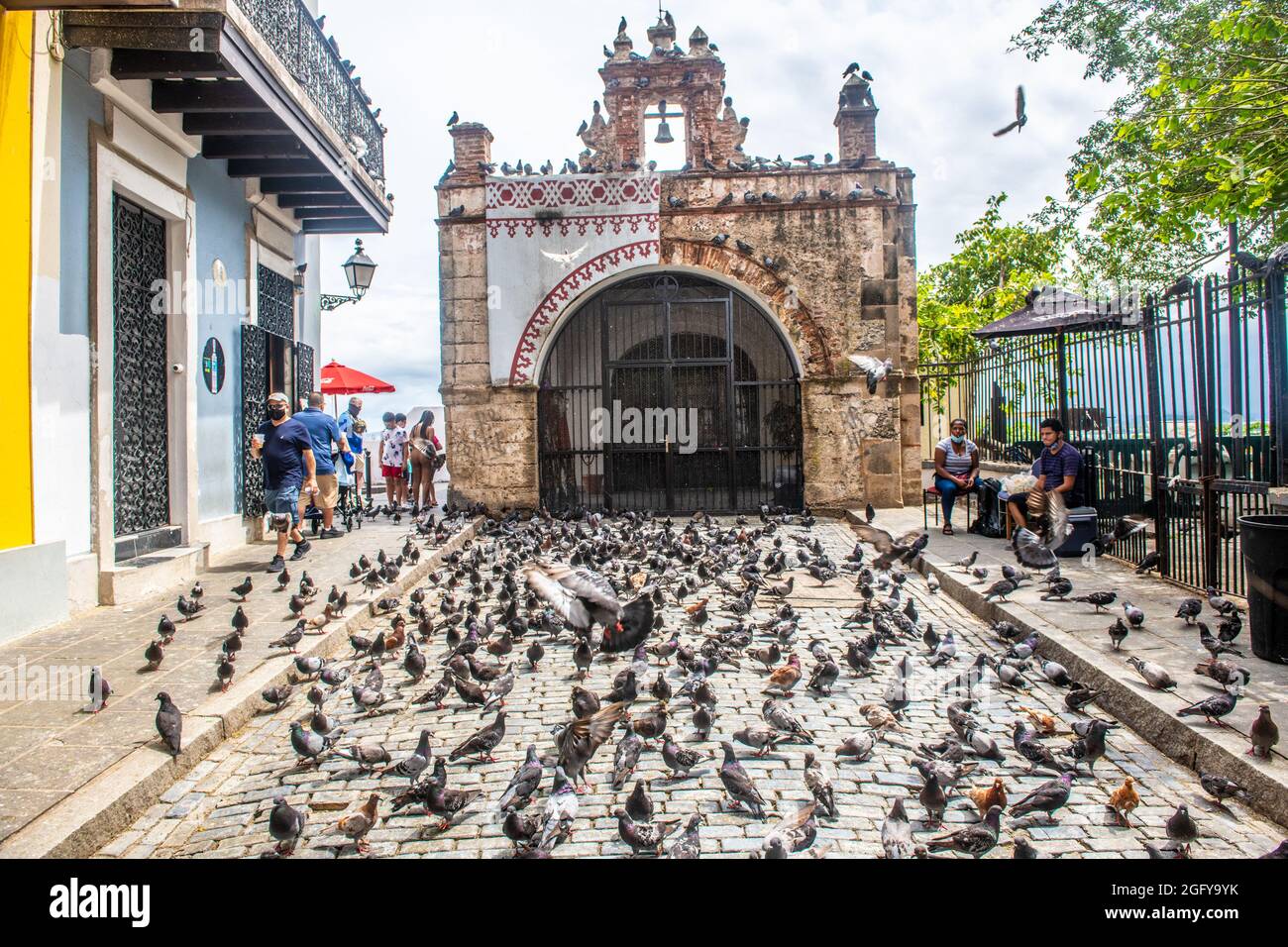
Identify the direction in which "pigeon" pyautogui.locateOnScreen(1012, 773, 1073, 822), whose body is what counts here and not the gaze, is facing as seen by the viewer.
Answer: to the viewer's right

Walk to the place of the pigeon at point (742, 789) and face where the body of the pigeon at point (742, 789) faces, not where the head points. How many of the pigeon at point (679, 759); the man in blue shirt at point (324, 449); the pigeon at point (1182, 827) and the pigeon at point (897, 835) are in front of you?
2

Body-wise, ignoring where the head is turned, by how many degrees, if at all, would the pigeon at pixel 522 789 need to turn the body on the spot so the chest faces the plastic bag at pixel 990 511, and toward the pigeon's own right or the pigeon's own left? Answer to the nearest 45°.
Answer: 0° — it already faces it

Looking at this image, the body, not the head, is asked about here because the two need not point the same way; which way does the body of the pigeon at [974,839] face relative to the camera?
to the viewer's right

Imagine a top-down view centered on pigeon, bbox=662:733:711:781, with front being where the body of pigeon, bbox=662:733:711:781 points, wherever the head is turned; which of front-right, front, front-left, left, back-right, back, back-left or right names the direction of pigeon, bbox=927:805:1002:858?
back-left

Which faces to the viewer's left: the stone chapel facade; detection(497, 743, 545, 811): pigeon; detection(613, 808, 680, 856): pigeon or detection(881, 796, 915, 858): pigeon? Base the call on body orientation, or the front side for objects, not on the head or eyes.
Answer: detection(613, 808, 680, 856): pigeon
